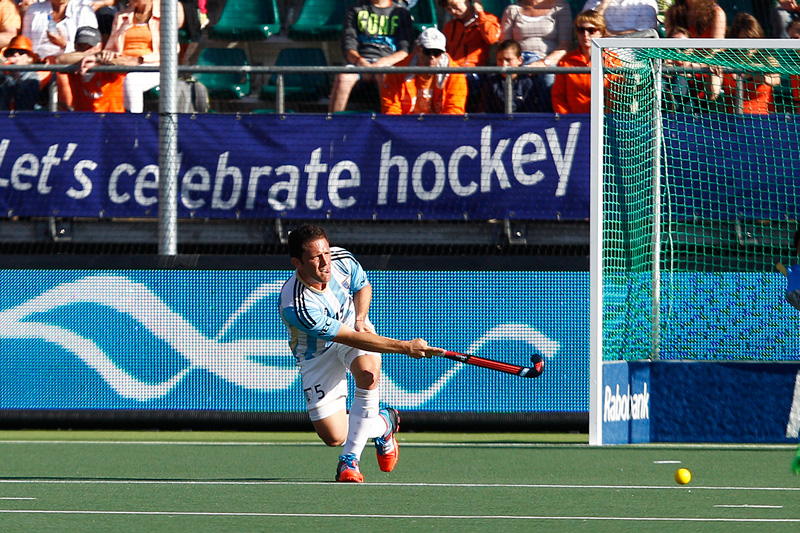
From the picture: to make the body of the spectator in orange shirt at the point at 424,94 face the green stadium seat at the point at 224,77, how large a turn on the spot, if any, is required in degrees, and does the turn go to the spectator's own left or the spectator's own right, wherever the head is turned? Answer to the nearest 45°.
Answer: approximately 135° to the spectator's own right

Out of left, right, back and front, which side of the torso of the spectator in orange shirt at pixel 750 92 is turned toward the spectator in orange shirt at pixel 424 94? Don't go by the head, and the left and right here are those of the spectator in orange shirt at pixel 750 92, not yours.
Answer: right

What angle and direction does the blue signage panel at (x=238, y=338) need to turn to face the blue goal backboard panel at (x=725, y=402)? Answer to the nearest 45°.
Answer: approximately 90° to its left

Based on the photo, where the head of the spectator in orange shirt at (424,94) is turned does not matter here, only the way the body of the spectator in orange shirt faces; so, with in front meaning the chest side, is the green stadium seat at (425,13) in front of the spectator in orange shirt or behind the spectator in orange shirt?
behind

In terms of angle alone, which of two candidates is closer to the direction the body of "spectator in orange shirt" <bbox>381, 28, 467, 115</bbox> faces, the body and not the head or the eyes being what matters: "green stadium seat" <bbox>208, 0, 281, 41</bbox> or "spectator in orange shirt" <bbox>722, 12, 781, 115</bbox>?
the spectator in orange shirt

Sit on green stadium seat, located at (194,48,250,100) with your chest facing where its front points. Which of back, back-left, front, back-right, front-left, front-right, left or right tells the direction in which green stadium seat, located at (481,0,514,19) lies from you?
left

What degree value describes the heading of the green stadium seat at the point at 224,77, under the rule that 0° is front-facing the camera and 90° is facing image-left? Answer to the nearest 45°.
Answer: approximately 0°

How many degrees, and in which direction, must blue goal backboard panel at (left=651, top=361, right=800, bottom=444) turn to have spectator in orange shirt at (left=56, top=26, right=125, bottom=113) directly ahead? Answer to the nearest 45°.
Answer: approximately 90° to its right

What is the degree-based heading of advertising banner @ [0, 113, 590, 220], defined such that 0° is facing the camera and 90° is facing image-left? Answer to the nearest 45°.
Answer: approximately 0°

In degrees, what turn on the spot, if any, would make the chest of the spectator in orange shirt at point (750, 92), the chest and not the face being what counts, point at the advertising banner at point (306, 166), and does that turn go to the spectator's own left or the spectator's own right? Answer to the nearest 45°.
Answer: approximately 90° to the spectator's own right
